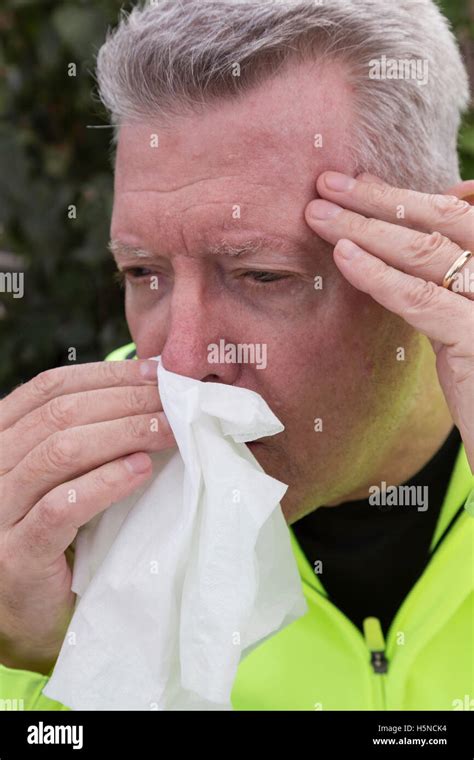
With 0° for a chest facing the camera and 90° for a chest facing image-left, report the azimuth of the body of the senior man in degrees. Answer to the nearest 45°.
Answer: approximately 45°
